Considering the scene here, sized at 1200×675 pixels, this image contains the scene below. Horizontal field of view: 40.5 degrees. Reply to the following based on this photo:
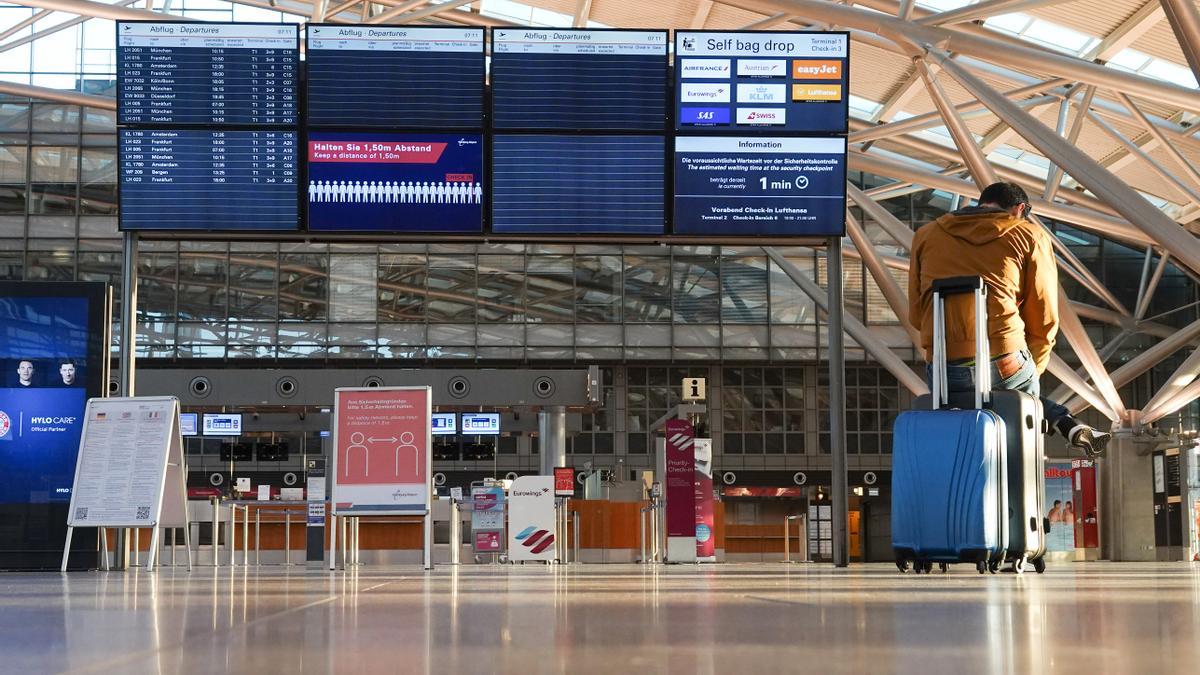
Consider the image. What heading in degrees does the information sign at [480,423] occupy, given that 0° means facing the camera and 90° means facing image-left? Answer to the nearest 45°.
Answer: approximately 0°

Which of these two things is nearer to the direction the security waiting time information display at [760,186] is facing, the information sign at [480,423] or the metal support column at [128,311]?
the metal support column

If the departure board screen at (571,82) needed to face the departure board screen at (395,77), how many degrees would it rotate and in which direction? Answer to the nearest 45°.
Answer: approximately 90° to its right

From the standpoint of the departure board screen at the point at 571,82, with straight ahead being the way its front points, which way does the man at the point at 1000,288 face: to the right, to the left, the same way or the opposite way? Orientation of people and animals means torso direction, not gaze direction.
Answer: the opposite way

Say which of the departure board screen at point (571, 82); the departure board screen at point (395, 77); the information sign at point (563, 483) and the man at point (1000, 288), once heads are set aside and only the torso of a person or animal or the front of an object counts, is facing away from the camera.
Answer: the man

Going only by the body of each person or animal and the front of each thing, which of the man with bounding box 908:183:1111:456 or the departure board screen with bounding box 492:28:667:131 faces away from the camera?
the man

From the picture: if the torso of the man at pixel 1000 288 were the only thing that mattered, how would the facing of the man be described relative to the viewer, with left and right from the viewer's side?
facing away from the viewer
